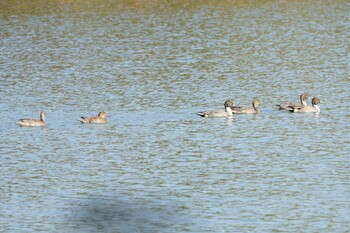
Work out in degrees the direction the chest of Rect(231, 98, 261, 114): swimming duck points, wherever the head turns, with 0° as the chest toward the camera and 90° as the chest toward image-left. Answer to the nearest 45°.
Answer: approximately 270°

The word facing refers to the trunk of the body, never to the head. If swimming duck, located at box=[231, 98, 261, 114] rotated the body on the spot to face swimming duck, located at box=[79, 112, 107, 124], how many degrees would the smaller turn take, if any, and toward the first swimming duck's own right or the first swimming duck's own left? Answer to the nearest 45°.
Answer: approximately 180°

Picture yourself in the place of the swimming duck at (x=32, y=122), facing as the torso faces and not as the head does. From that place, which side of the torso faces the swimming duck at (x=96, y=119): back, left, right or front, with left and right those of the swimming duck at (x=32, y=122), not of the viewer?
front

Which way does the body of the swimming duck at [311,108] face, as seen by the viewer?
to the viewer's right

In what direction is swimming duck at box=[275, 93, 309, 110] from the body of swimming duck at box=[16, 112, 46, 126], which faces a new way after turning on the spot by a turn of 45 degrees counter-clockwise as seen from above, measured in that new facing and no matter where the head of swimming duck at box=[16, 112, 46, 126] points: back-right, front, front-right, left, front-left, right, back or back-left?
front-right

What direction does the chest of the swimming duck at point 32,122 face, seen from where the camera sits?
to the viewer's right

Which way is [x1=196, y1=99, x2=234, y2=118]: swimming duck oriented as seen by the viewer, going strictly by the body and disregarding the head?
to the viewer's right

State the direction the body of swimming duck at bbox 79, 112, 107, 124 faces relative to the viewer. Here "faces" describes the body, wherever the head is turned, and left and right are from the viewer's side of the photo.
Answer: facing to the right of the viewer

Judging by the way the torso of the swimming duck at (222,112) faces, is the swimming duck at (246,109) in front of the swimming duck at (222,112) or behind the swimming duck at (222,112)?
in front

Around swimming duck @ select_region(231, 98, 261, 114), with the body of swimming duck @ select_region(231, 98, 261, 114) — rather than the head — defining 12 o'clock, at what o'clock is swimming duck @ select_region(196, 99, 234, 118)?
swimming duck @ select_region(196, 99, 234, 118) is roughly at 5 o'clock from swimming duck @ select_region(231, 98, 261, 114).

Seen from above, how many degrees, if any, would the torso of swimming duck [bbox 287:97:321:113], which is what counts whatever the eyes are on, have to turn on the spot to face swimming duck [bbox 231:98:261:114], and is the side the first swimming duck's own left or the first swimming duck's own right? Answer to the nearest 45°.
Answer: approximately 180°

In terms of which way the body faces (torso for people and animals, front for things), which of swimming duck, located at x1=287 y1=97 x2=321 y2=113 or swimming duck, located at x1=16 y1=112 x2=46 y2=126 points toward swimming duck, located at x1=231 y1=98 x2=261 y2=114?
swimming duck, located at x1=16 y1=112 x2=46 y2=126

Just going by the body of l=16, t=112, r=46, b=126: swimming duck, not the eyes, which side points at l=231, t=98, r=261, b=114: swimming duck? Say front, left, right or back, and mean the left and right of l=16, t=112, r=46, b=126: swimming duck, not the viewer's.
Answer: front

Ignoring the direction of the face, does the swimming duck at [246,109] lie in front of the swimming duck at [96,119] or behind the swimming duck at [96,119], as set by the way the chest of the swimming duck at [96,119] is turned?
in front
